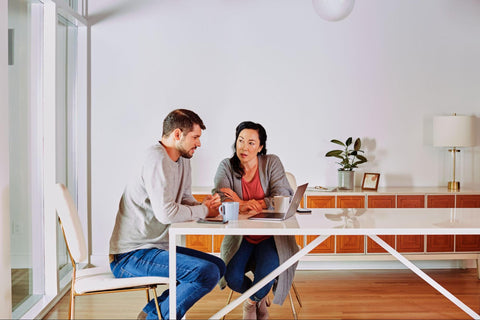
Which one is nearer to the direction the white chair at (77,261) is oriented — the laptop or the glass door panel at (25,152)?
the laptop

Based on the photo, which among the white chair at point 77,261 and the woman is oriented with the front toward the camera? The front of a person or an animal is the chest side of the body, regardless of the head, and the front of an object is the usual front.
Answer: the woman

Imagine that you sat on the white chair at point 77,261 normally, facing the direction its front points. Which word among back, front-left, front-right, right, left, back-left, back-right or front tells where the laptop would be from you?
front

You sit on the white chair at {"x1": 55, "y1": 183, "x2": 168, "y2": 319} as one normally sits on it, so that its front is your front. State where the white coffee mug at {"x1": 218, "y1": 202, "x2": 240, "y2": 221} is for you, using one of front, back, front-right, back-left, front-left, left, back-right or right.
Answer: front

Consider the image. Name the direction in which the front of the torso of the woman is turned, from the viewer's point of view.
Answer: toward the camera

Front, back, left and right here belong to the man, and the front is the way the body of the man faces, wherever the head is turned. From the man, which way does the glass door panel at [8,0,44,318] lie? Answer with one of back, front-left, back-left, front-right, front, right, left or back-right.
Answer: back-left

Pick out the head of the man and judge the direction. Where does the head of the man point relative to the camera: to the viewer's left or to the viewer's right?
to the viewer's right

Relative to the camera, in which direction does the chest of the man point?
to the viewer's right

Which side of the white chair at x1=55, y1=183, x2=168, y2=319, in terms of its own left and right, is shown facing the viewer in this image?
right

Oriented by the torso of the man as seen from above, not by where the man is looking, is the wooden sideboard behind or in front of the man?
in front

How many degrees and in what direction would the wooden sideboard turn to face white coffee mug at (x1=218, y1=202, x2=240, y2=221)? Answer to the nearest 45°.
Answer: approximately 45° to its right

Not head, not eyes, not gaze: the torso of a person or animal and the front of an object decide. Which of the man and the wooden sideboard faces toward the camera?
the wooden sideboard

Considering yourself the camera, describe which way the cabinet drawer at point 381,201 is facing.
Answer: facing the viewer

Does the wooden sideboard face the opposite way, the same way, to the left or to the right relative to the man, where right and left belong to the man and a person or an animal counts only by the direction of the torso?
to the right

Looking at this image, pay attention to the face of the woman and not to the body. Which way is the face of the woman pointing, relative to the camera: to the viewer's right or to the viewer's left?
to the viewer's left

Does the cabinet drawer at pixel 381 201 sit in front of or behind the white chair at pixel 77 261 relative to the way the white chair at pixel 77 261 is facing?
in front
